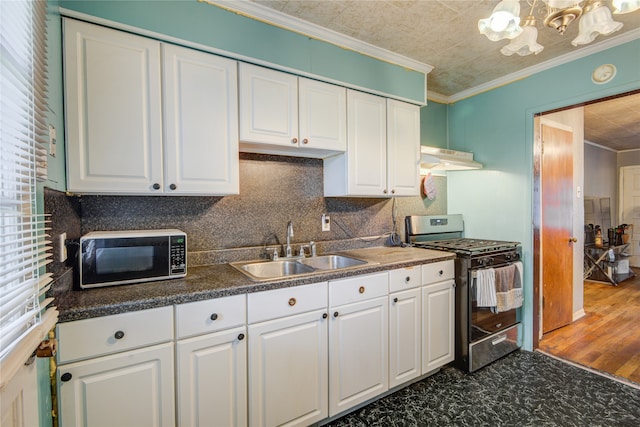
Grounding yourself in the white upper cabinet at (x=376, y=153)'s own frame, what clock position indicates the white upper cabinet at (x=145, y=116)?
the white upper cabinet at (x=145, y=116) is roughly at 3 o'clock from the white upper cabinet at (x=376, y=153).

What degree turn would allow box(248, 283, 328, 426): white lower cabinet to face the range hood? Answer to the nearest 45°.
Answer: approximately 90° to its left

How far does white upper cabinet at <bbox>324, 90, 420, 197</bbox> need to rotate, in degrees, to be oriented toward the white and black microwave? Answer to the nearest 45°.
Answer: approximately 90° to its right

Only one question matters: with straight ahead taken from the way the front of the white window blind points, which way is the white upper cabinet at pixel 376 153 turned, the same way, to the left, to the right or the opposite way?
to the right

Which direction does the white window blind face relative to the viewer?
to the viewer's right

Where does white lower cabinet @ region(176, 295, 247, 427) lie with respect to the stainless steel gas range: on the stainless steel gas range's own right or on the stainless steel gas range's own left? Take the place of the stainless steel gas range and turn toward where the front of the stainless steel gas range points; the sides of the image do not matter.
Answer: on the stainless steel gas range's own right

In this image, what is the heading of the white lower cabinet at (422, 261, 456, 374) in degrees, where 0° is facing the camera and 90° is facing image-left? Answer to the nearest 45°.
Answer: approximately 315°

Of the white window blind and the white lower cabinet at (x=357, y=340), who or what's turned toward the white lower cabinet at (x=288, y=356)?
the white window blind

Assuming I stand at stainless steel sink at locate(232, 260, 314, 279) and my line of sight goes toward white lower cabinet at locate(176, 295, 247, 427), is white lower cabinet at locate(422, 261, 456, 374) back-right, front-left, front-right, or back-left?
back-left

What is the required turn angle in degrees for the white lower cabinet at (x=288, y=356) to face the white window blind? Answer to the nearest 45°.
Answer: approximately 90° to its right

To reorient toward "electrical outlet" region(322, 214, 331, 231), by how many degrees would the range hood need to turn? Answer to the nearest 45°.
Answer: approximately 90° to its right
